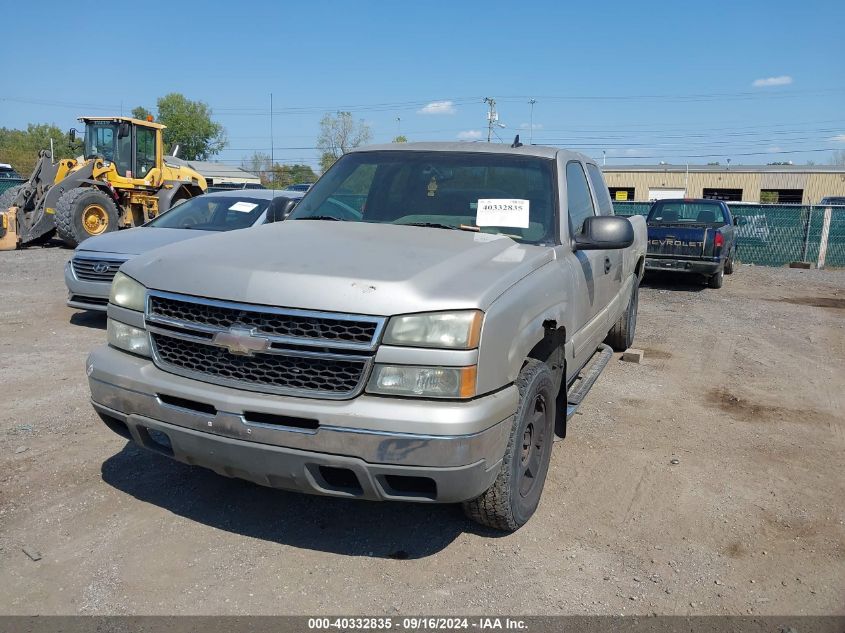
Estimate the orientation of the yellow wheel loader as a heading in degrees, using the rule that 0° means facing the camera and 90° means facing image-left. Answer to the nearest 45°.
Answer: approximately 45°

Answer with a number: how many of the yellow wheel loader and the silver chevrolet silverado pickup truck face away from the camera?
0

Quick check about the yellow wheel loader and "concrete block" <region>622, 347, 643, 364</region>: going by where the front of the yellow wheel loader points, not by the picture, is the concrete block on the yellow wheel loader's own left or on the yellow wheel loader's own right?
on the yellow wheel loader's own left

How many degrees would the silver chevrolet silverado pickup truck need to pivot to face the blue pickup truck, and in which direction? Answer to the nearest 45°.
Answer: approximately 180°

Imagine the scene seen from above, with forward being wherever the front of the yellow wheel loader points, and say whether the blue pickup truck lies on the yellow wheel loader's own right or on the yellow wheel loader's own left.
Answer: on the yellow wheel loader's own left
